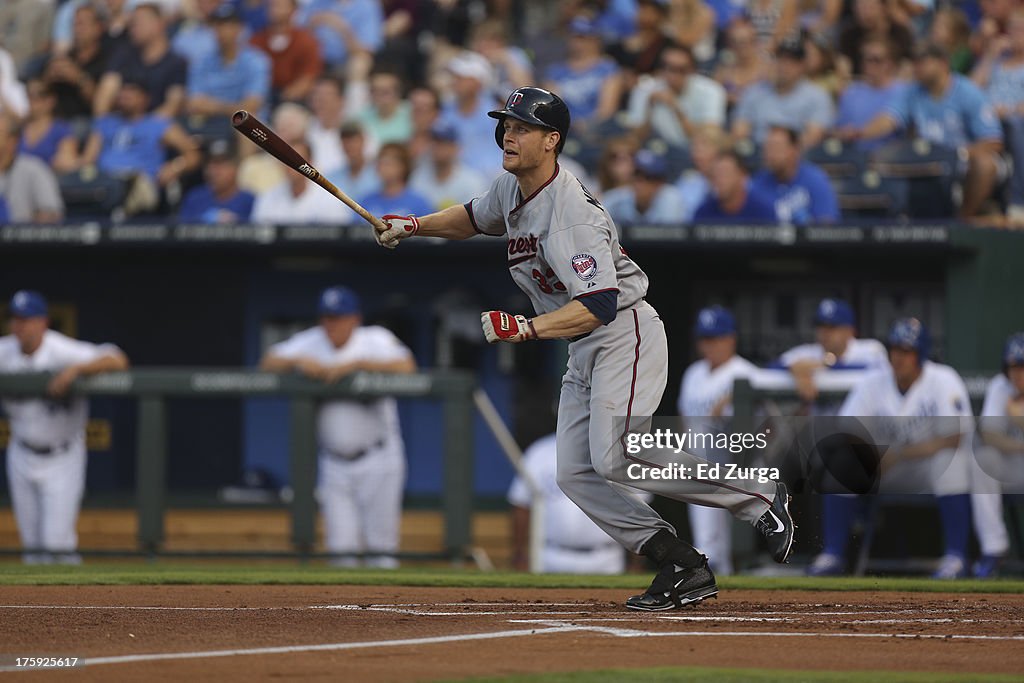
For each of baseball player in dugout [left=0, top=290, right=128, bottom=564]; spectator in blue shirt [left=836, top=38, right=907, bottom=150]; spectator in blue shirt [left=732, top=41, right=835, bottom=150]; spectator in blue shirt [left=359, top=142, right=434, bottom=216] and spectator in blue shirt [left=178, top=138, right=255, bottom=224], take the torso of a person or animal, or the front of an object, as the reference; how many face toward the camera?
5

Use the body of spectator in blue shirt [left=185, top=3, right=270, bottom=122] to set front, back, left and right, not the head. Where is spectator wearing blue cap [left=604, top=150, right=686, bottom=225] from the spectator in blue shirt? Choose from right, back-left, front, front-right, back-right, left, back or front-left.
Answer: front-left

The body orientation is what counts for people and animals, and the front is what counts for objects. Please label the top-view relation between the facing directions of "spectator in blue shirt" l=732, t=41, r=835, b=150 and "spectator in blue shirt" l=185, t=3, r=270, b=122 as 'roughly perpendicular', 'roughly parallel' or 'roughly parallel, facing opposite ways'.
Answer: roughly parallel

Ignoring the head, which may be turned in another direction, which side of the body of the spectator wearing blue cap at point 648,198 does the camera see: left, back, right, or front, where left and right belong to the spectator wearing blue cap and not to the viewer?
front

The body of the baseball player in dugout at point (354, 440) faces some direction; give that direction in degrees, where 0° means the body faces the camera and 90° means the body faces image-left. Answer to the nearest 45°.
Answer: approximately 0°

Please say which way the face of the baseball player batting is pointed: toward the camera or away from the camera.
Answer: toward the camera

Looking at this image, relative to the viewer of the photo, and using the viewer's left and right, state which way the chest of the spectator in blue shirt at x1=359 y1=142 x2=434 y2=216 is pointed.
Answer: facing the viewer

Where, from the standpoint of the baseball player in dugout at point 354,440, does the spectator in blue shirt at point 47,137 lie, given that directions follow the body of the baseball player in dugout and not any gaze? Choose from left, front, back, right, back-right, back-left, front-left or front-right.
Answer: back-right

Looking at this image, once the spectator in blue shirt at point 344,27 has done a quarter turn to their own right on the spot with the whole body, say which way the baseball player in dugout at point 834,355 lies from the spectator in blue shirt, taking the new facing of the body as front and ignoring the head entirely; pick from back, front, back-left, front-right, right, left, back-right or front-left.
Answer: back-left

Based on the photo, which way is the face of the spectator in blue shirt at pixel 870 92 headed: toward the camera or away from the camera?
toward the camera

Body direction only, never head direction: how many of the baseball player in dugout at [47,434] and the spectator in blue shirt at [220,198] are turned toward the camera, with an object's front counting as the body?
2

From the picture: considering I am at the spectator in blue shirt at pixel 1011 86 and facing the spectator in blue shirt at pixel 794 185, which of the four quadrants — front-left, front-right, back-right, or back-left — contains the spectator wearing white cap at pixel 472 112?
front-right

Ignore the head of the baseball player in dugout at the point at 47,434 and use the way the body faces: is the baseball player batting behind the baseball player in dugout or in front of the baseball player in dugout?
in front

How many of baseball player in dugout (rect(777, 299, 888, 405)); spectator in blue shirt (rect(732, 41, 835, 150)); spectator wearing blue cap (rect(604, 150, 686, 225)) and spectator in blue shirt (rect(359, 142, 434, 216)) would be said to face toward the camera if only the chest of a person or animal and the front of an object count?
4

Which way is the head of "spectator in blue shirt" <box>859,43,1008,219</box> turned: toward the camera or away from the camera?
toward the camera

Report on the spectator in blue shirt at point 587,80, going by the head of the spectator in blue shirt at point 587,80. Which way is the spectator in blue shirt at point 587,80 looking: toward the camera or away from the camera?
toward the camera
